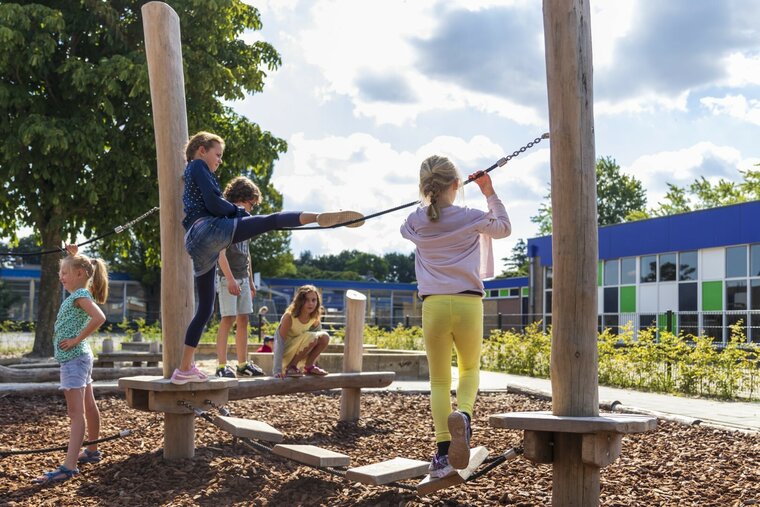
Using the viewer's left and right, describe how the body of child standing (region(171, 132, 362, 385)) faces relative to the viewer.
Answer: facing to the right of the viewer

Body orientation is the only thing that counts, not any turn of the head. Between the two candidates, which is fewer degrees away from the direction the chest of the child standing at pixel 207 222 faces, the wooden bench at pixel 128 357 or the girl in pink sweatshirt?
the girl in pink sweatshirt

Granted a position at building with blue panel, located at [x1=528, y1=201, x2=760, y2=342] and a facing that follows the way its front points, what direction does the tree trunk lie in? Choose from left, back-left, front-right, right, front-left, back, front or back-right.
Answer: front

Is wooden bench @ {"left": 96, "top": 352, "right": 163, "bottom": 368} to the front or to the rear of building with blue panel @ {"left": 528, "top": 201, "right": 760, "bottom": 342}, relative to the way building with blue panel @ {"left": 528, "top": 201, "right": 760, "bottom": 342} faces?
to the front

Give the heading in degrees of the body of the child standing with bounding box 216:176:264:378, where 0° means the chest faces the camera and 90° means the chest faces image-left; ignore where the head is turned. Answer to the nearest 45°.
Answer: approximately 315°

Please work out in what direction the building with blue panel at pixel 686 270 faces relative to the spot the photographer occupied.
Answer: facing the viewer and to the left of the viewer
